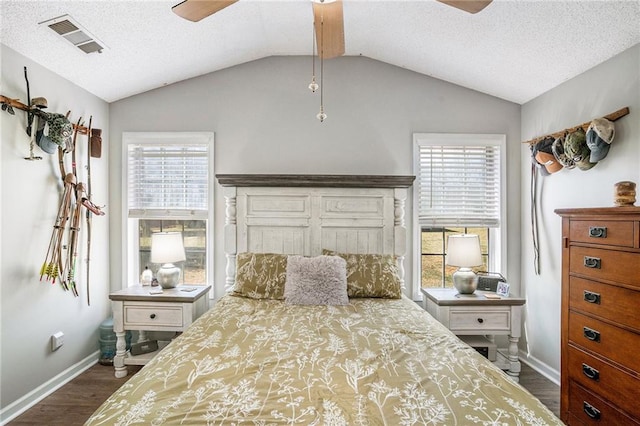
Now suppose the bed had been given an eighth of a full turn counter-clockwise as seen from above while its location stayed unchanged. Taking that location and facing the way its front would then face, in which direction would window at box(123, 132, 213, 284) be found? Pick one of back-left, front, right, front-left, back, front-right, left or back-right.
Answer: back

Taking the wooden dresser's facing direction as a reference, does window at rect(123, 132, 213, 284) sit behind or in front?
in front

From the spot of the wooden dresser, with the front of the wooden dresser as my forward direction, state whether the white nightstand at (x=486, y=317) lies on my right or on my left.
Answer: on my right

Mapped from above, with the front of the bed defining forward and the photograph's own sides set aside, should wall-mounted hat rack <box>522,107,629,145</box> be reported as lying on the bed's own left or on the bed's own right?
on the bed's own left

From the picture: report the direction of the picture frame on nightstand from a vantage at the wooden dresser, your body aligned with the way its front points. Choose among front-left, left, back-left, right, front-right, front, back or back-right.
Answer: right

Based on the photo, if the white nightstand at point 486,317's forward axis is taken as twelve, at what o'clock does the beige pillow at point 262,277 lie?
The beige pillow is roughly at 2 o'clock from the white nightstand.

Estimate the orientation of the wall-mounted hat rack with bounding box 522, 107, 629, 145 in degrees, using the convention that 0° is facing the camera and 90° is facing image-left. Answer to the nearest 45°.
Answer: approximately 45°

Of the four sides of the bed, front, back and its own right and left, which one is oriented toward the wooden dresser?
left

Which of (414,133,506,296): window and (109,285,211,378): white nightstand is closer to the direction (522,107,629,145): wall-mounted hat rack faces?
the white nightstand

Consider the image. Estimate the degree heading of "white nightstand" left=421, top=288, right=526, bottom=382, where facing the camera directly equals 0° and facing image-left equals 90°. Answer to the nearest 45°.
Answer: approximately 0°

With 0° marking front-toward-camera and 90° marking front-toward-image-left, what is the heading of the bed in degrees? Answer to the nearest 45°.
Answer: approximately 0°
